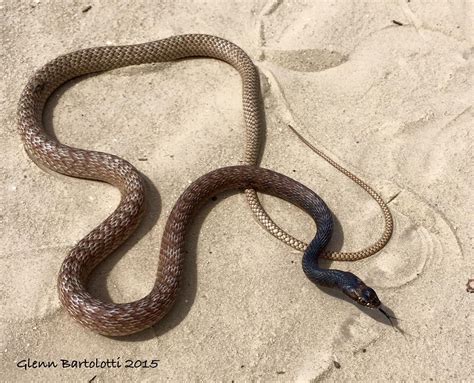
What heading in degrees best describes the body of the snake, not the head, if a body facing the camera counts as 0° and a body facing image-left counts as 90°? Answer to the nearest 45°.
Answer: approximately 315°
